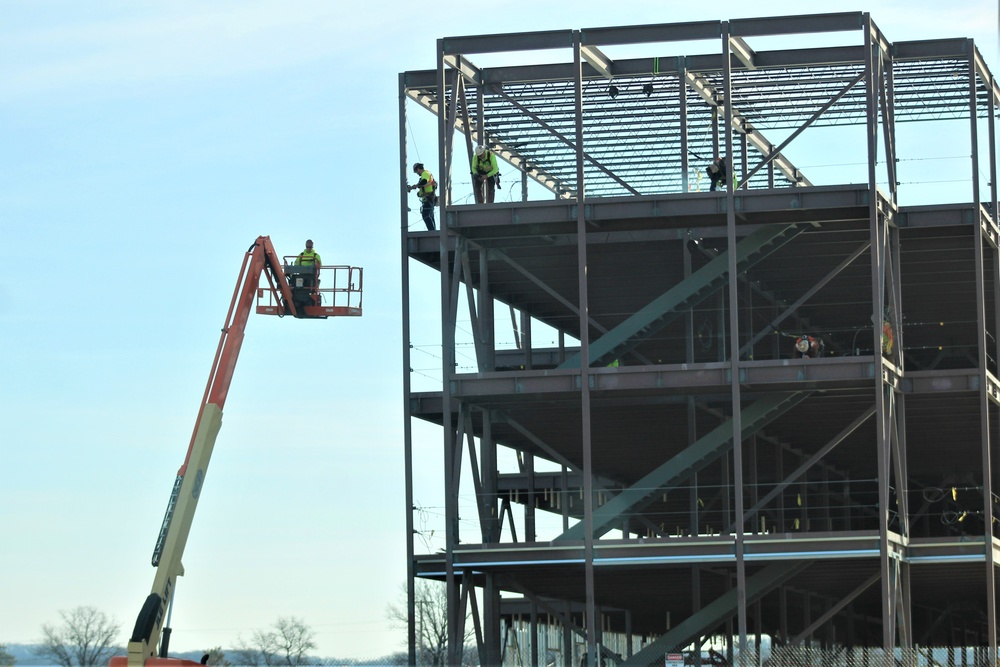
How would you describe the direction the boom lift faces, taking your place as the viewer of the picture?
facing to the right of the viewer

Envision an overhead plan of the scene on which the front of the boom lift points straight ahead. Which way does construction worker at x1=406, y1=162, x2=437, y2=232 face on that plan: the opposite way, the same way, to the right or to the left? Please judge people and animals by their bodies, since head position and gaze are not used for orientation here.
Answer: the opposite way

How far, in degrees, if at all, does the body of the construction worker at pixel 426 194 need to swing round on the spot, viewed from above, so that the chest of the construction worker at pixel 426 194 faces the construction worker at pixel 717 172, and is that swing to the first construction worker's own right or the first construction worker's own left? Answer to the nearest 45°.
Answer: approximately 180°

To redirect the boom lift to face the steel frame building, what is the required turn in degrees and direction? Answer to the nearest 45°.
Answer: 0° — it already faces it

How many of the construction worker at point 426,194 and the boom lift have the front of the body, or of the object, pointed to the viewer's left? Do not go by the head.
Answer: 1

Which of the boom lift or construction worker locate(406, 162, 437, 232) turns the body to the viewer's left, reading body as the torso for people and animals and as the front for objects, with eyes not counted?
the construction worker

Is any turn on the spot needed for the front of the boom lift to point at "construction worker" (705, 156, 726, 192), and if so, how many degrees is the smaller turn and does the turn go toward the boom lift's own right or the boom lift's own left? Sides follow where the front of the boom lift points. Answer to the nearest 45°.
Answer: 0° — it already faces them

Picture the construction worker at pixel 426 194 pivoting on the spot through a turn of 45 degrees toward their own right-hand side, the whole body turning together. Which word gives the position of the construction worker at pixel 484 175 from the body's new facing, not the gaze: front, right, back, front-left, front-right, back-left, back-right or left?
back

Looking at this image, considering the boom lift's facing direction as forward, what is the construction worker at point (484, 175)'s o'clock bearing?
The construction worker is roughly at 11 o'clock from the boom lift.

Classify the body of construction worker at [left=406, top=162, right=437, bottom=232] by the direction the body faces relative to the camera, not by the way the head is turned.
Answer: to the viewer's left
